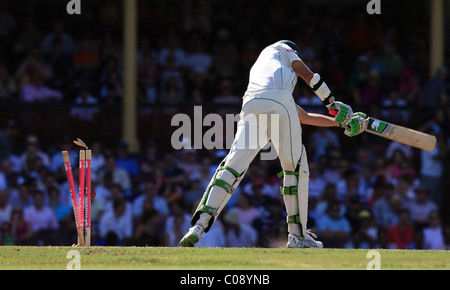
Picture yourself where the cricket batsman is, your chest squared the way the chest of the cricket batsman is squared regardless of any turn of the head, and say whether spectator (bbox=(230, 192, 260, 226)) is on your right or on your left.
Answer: on your left

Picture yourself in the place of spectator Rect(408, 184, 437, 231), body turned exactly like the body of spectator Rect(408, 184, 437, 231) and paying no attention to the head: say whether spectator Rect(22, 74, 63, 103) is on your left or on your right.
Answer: on your right

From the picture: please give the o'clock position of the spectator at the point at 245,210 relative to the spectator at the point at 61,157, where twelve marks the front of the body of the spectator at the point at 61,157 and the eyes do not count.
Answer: the spectator at the point at 245,210 is roughly at 10 o'clock from the spectator at the point at 61,157.

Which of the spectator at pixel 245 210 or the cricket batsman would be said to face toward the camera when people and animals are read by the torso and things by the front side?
the spectator

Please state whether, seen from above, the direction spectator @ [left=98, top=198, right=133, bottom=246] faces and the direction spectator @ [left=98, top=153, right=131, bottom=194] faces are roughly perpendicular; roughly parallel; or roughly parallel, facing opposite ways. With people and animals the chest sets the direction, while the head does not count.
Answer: roughly parallel

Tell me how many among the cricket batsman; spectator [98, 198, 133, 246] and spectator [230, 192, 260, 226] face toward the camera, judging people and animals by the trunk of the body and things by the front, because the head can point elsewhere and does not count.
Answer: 2

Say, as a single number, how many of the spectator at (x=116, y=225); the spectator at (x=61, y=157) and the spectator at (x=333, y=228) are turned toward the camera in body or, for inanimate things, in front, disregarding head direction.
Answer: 3

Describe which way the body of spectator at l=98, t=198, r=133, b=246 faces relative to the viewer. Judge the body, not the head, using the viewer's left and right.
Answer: facing the viewer

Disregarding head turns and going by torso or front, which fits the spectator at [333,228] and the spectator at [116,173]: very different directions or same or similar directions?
same or similar directions

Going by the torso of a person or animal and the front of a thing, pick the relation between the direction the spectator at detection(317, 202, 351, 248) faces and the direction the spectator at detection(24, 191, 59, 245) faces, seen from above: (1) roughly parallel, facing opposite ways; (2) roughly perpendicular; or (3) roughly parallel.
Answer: roughly parallel

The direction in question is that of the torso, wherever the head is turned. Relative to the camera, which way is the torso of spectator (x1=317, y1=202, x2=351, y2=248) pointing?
toward the camera

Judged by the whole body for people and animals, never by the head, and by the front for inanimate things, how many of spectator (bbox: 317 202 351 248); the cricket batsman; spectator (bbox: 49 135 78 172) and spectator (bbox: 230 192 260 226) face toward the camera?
3

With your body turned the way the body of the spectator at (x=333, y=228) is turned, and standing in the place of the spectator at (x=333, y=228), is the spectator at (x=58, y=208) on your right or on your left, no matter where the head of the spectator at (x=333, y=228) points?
on your right

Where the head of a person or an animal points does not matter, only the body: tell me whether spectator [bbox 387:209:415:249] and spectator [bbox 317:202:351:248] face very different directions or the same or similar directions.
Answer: same or similar directions

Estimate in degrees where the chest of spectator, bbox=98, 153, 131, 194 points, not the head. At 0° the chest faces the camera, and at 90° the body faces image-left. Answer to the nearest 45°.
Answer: approximately 0°

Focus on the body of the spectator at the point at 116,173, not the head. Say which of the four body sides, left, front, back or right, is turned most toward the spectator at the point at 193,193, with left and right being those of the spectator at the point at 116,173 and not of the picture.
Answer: left

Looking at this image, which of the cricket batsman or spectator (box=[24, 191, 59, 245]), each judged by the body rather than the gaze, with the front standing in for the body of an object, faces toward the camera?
the spectator
